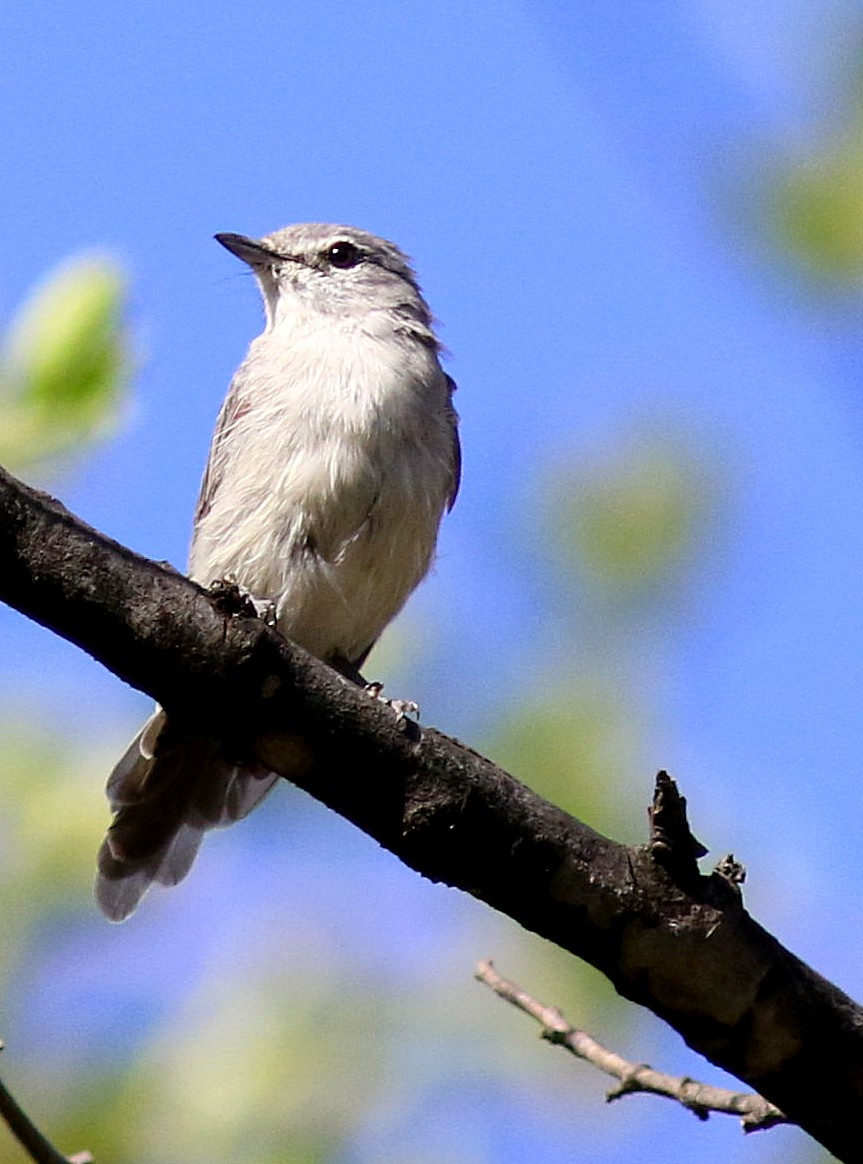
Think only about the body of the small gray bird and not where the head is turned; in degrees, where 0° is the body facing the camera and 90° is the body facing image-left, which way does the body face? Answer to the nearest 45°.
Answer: approximately 0°

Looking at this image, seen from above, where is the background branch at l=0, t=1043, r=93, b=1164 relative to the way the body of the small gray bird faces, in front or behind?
behind
